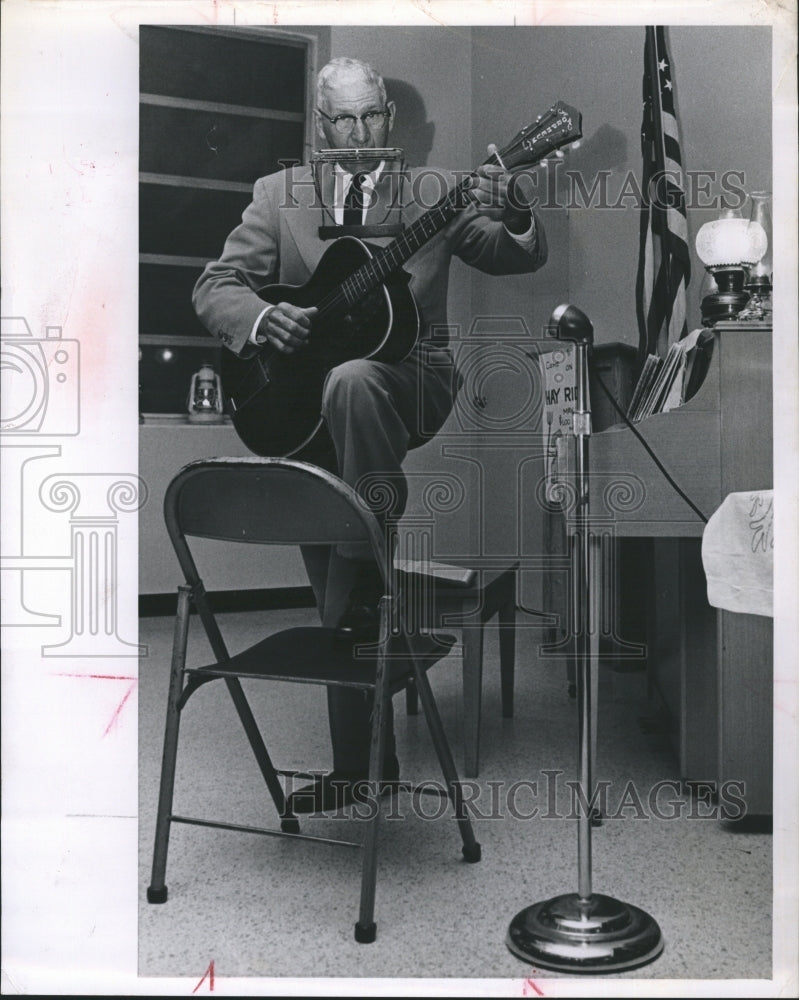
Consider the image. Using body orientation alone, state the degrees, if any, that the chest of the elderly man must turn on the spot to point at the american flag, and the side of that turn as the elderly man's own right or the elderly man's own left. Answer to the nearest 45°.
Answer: approximately 135° to the elderly man's own left

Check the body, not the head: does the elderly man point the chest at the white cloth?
no

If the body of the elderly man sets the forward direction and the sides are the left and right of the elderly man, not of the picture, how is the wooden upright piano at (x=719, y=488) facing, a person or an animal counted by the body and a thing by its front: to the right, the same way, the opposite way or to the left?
to the right

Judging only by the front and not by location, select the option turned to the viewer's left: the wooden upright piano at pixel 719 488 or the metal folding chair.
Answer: the wooden upright piano

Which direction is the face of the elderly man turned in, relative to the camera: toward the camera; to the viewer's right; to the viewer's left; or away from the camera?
toward the camera

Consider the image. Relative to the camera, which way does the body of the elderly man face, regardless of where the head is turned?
toward the camera

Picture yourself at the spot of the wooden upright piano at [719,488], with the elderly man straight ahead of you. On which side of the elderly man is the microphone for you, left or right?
left

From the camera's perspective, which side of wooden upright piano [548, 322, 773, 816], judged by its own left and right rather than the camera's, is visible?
left

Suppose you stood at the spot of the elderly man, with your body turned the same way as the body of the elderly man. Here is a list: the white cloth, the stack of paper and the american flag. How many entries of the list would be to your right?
0

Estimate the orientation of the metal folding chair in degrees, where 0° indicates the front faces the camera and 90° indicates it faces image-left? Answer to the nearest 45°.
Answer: approximately 225°

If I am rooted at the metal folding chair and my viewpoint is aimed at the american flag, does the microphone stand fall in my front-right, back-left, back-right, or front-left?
front-right
